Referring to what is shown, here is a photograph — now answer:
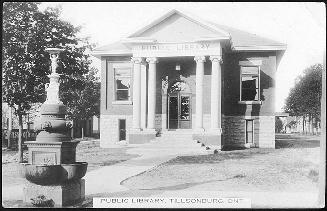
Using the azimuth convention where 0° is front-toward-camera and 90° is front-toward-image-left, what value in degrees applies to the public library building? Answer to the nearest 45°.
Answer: approximately 0°

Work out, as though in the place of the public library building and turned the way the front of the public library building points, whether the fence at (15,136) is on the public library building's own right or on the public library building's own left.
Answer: on the public library building's own right

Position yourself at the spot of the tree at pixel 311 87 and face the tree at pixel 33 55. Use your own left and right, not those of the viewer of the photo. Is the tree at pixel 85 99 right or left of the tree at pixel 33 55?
right

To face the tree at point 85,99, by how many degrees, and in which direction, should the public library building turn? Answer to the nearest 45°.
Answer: approximately 45° to its right

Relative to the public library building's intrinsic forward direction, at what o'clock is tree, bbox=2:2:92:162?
The tree is roughly at 1 o'clock from the public library building.
